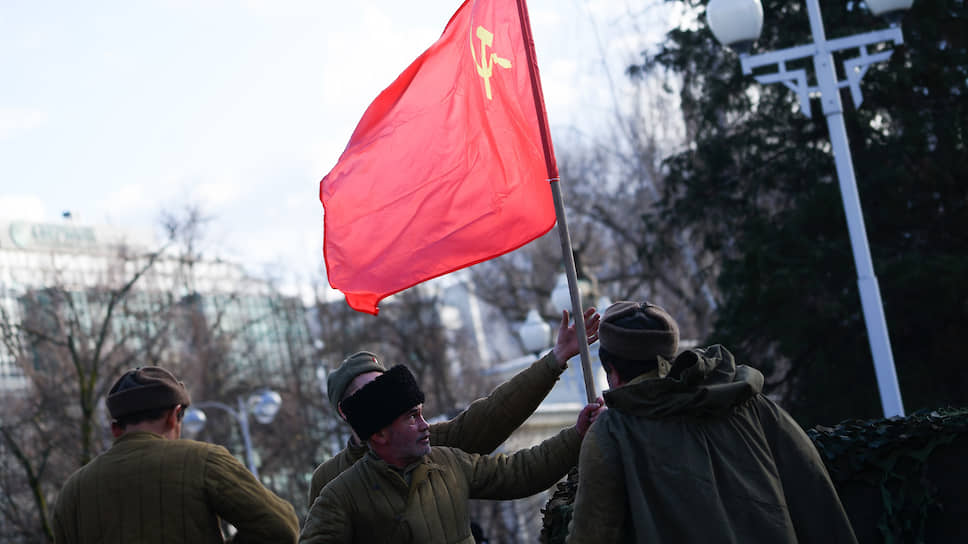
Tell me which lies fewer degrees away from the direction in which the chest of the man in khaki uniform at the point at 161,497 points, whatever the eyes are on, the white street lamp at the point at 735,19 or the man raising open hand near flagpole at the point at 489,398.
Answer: the white street lamp

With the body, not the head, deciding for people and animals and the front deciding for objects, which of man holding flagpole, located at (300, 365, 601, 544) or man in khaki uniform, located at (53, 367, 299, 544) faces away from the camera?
the man in khaki uniform

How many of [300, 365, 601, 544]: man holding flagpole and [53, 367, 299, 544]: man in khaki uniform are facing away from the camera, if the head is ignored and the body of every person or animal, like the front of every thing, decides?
1

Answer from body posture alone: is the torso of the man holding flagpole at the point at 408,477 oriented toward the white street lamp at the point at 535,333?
no

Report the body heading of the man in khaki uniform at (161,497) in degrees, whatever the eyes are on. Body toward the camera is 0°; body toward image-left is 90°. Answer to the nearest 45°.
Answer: approximately 180°

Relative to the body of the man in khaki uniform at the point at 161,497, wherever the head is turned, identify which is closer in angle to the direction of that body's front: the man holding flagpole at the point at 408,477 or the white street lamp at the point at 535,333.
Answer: the white street lamp

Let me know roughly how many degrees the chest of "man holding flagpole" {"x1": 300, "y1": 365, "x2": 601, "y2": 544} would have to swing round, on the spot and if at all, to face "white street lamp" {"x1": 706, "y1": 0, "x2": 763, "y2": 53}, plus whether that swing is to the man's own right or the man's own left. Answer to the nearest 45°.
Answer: approximately 90° to the man's own left

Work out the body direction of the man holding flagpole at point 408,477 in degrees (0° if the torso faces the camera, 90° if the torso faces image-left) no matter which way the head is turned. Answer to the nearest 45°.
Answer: approximately 315°

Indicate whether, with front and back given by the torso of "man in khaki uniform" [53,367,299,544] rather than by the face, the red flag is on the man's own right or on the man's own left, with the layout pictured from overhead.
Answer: on the man's own right

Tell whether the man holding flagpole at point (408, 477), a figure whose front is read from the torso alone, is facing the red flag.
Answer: no

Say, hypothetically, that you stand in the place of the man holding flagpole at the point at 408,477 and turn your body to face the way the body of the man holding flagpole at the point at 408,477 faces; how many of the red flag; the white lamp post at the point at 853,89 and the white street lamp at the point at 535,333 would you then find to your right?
0
